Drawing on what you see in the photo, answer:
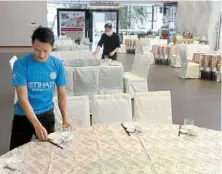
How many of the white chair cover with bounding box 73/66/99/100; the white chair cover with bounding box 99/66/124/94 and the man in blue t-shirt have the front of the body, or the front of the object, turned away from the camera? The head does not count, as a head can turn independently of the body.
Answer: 2

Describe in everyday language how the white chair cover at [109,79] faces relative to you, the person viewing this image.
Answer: facing away from the viewer

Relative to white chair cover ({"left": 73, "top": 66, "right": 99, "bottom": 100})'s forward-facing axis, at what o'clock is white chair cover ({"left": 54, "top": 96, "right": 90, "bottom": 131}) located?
white chair cover ({"left": 54, "top": 96, "right": 90, "bottom": 131}) is roughly at 6 o'clock from white chair cover ({"left": 73, "top": 66, "right": 99, "bottom": 100}).

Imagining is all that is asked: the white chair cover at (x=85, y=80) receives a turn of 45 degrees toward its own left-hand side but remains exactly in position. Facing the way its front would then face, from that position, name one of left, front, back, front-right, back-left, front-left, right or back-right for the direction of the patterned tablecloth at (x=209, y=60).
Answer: right

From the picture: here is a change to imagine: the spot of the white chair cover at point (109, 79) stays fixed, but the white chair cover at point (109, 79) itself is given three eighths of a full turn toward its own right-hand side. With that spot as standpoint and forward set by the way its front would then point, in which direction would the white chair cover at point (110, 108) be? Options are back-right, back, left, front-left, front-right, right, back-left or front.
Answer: front-right

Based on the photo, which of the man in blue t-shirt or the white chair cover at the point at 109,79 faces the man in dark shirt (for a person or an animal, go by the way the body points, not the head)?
the white chair cover

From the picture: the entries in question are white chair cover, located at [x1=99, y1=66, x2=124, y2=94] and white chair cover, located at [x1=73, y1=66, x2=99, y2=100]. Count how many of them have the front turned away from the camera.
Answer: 2

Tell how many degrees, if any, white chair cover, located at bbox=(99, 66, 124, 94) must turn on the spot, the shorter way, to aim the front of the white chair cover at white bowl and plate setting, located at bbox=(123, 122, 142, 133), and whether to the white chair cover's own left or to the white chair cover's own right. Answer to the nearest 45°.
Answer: approximately 180°

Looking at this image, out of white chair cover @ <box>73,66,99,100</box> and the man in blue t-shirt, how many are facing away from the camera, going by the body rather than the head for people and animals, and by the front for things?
1

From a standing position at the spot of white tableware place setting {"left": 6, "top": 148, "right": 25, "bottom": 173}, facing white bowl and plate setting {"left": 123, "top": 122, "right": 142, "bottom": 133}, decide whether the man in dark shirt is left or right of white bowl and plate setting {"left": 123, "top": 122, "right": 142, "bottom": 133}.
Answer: left

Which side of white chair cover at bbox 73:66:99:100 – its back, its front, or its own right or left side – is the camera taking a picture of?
back

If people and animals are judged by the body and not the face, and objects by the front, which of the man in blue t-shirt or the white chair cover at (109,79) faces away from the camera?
the white chair cover

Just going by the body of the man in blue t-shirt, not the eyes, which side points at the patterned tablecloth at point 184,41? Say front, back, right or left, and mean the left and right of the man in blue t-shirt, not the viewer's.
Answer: left
